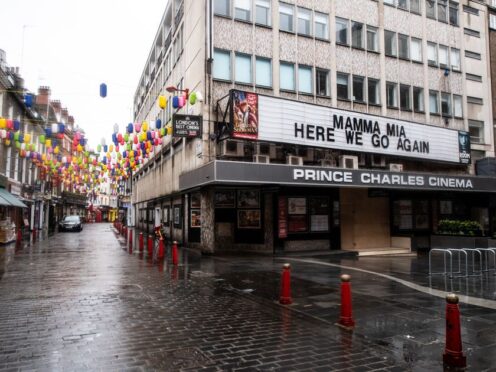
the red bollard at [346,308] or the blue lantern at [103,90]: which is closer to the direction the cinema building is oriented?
the red bollard

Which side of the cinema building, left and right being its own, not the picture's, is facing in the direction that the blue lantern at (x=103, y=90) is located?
right

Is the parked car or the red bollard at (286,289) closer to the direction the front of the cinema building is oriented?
the red bollard

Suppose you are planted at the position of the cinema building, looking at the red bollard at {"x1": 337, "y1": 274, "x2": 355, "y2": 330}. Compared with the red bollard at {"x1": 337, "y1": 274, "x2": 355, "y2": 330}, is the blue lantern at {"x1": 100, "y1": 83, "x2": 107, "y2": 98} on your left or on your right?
right

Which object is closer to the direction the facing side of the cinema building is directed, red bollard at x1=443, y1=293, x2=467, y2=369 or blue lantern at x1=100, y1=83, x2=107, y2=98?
the red bollard

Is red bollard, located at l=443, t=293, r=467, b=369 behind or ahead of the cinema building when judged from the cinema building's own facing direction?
ahead

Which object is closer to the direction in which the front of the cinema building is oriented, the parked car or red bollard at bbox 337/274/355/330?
the red bollard

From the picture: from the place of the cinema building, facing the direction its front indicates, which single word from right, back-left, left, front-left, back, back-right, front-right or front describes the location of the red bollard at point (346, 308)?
front-right

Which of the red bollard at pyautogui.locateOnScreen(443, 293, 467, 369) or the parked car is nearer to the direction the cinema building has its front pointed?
the red bollard

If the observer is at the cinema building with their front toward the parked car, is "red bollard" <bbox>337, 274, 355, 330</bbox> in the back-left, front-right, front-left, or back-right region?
back-left

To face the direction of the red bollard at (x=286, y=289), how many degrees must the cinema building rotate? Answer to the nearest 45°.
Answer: approximately 45° to its right
